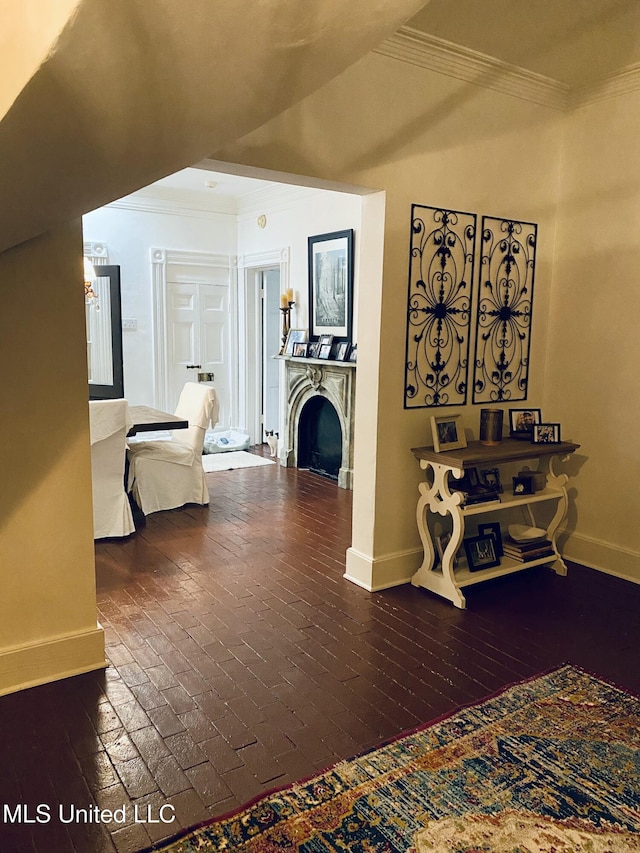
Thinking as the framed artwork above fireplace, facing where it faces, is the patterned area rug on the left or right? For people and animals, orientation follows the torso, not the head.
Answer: on its left

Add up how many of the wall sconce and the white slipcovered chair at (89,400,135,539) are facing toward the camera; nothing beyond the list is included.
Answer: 1

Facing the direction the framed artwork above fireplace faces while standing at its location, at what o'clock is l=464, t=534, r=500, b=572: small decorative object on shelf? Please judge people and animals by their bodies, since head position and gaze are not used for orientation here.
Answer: The small decorative object on shelf is roughly at 10 o'clock from the framed artwork above fireplace.

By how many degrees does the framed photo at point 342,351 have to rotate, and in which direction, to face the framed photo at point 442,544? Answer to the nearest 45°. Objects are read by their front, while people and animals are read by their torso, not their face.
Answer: approximately 45° to its left

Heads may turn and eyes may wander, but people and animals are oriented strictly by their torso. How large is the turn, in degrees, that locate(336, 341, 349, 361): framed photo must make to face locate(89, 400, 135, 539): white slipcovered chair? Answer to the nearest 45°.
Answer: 0° — it already faces it

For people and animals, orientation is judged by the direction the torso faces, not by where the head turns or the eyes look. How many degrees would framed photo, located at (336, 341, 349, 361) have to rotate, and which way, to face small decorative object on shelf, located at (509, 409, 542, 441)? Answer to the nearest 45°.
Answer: approximately 90° to its left

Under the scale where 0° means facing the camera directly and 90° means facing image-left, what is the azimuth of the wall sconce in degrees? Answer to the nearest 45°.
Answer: approximately 0°

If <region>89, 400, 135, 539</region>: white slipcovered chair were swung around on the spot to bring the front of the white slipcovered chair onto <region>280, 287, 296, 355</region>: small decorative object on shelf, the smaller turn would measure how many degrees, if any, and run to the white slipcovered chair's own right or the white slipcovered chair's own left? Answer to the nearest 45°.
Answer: approximately 45° to the white slipcovered chair's own right

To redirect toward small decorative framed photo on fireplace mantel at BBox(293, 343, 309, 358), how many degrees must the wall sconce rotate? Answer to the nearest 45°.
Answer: approximately 90° to its left

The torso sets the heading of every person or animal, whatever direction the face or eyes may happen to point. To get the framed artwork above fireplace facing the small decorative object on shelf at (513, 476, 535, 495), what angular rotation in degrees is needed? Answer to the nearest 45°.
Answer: approximately 90° to its left

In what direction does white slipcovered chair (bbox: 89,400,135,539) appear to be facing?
away from the camera
